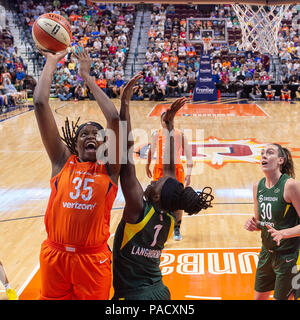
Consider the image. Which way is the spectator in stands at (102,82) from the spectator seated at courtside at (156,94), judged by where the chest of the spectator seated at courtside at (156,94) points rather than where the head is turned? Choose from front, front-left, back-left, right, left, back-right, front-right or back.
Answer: right

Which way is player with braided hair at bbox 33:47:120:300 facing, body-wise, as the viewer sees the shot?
toward the camera

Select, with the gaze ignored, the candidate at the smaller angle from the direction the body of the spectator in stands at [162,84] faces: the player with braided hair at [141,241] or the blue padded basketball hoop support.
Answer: the player with braided hair

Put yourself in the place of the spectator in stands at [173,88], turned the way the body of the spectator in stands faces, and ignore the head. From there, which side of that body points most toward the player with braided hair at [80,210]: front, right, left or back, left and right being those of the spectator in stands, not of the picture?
front

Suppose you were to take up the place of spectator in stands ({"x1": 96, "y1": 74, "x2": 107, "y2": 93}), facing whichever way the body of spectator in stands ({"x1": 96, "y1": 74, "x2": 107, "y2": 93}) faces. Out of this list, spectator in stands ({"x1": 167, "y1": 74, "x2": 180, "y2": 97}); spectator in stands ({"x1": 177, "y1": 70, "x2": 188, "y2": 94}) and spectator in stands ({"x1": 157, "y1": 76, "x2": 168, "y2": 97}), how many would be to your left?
3

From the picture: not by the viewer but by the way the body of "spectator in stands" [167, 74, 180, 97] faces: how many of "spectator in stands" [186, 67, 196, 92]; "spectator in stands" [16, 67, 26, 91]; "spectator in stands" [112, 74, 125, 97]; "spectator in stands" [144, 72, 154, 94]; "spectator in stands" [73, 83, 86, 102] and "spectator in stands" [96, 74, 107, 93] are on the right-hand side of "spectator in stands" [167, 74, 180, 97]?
5

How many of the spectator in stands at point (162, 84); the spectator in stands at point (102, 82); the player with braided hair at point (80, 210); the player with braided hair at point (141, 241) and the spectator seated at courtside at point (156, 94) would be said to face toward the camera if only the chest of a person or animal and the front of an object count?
4

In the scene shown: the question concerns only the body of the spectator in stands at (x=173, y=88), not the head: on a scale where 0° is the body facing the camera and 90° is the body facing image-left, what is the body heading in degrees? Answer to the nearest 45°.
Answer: approximately 0°

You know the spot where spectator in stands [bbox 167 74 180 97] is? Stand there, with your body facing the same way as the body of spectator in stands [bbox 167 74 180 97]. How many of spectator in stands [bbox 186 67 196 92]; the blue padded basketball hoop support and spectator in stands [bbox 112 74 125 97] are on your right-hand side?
1

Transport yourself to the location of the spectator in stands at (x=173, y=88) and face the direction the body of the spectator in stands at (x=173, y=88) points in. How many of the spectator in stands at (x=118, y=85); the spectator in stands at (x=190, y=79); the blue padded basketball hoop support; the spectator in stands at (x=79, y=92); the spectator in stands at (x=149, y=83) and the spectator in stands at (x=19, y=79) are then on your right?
4

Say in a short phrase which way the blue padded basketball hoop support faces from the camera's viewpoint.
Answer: facing the viewer
